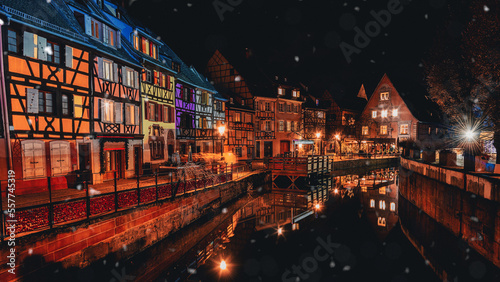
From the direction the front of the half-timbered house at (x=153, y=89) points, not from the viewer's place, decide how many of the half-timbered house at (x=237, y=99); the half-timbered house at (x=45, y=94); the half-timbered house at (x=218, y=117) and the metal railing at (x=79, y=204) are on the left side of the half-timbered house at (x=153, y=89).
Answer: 2

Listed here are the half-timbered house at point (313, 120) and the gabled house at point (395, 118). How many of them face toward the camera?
2

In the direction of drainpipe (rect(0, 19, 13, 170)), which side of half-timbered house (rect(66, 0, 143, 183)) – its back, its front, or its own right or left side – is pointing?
right

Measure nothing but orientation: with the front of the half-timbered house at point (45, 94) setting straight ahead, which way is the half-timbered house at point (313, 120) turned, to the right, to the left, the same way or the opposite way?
to the right

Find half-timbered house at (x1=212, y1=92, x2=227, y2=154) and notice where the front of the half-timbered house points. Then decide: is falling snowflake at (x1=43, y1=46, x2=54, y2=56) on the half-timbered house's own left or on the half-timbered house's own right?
on the half-timbered house's own right

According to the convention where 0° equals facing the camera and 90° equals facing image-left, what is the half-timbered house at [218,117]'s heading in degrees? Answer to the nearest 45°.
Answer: approximately 315°

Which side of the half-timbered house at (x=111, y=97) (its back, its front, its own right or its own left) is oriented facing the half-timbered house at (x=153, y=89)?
left

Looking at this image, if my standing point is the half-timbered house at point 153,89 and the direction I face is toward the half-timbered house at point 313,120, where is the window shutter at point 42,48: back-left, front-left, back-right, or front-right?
back-right

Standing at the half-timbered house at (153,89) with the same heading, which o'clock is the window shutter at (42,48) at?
The window shutter is roughly at 3 o'clock from the half-timbered house.
